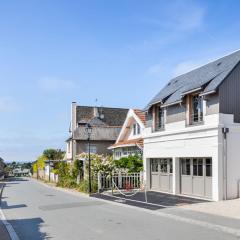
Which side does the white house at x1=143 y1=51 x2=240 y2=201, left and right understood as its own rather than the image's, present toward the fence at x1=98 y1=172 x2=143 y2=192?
right

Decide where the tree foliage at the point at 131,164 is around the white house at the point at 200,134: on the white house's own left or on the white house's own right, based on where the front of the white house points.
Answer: on the white house's own right

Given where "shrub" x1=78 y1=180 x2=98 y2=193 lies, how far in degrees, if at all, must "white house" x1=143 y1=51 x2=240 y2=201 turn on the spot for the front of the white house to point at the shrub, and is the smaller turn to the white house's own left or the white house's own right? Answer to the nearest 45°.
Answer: approximately 90° to the white house's own right

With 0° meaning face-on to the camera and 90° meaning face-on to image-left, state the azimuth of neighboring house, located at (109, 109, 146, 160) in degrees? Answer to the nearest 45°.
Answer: approximately 45°

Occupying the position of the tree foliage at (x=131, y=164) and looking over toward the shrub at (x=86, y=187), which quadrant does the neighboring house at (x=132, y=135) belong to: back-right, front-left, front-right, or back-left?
back-right

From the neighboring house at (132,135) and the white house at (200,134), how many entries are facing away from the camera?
0

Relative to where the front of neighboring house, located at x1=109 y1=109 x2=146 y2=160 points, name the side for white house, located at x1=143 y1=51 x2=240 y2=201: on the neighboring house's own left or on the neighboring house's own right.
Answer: on the neighboring house's own left

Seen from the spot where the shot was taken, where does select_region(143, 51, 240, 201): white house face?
facing the viewer and to the left of the viewer
